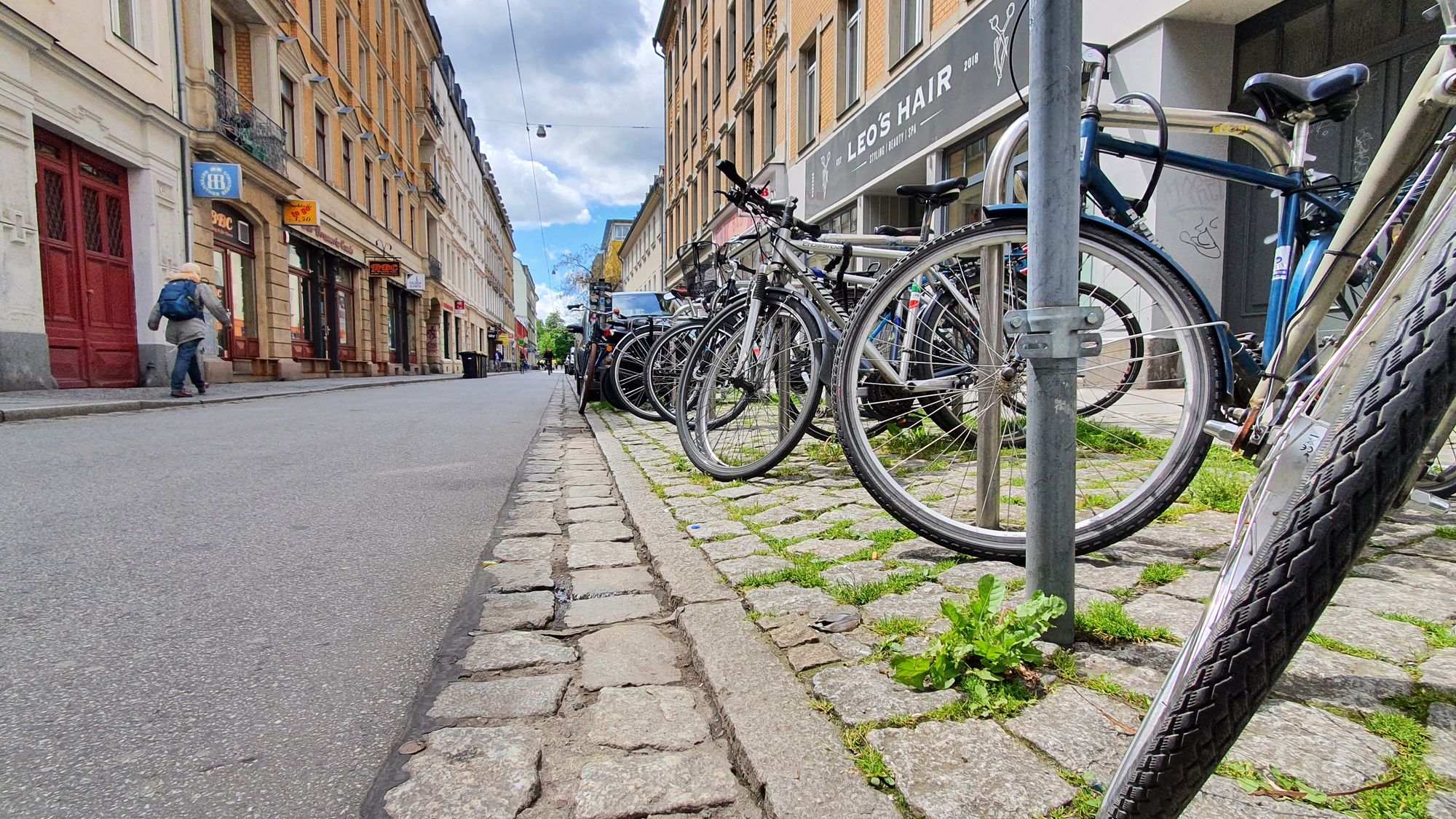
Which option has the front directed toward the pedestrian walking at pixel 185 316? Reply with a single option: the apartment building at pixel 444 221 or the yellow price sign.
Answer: the yellow price sign

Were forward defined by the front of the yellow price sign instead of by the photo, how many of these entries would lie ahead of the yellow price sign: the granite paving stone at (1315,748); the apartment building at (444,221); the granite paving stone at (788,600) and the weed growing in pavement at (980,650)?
3

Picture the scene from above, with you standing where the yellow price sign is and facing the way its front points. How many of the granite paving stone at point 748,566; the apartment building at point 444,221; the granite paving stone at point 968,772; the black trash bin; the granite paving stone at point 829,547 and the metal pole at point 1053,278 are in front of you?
4

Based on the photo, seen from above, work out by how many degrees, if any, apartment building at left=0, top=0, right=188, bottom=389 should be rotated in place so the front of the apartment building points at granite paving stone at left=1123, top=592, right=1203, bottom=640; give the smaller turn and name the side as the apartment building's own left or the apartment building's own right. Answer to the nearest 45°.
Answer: approximately 45° to the apartment building's own right

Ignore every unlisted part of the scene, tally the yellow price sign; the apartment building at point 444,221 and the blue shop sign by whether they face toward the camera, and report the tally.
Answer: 2

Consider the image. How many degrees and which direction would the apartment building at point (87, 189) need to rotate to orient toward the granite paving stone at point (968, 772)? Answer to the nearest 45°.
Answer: approximately 45° to its right

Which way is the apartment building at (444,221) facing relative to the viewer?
to the viewer's right

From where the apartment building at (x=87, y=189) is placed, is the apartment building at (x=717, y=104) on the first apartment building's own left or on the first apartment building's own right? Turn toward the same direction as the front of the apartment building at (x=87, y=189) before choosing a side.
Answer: on the first apartment building's own left

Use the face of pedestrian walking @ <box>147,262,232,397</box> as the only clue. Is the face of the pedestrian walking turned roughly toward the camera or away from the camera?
away from the camera
